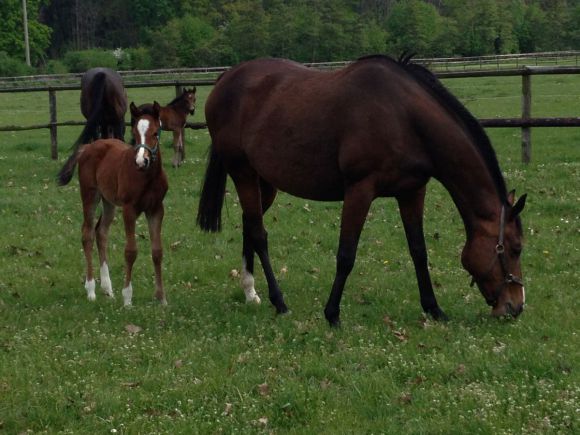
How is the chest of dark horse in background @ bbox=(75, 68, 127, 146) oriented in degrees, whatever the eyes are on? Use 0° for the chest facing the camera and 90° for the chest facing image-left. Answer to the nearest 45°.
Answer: approximately 180°

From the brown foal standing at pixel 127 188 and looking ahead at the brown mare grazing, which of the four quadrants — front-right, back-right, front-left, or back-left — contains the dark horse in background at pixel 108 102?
back-left

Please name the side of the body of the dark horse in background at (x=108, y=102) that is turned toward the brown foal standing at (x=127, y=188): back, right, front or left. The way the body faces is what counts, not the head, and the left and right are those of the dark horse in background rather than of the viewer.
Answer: back

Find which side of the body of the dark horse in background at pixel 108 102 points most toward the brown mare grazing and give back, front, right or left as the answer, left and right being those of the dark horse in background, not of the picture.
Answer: back

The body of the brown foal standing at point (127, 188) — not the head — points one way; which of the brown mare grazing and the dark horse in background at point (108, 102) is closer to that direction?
the brown mare grazing

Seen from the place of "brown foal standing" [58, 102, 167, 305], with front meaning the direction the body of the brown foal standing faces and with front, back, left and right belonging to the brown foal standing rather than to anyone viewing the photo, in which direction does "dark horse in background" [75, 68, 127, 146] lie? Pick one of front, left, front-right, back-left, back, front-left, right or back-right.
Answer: back-left

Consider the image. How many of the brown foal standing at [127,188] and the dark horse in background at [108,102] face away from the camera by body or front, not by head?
1

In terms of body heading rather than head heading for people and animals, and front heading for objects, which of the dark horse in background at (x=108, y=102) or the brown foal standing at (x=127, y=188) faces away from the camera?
the dark horse in background
